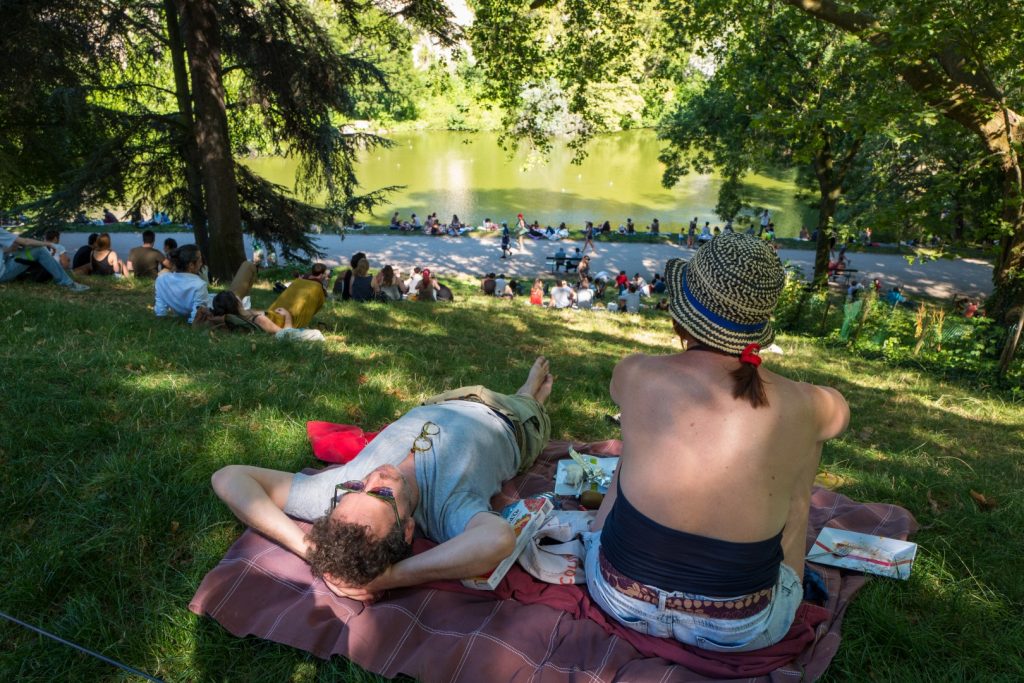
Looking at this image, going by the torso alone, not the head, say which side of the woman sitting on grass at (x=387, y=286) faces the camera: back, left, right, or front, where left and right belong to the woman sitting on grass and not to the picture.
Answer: back

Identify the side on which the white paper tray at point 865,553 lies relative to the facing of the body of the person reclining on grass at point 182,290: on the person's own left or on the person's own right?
on the person's own right

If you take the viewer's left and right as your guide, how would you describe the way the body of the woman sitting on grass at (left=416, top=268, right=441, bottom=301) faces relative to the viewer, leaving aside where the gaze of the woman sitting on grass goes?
facing away from the viewer

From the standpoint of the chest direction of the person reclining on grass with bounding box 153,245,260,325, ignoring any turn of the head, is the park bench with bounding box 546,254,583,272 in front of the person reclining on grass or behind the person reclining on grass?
in front

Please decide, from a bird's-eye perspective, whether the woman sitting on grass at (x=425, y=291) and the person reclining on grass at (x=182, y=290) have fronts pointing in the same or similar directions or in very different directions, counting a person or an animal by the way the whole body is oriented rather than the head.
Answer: same or similar directions

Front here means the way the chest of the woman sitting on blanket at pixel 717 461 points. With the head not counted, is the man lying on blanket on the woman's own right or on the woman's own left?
on the woman's own left

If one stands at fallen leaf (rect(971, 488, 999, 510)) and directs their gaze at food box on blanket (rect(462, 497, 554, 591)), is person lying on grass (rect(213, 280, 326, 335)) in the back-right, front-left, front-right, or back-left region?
front-right

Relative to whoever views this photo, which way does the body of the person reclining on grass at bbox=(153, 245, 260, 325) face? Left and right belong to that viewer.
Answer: facing away from the viewer and to the right of the viewer

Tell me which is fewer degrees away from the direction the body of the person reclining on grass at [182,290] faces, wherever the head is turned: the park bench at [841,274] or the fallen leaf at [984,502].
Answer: the park bench

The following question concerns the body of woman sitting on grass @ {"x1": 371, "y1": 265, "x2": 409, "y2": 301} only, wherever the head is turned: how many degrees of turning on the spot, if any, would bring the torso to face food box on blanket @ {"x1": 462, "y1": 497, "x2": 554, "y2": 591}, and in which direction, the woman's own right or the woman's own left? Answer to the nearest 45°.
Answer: approximately 180°

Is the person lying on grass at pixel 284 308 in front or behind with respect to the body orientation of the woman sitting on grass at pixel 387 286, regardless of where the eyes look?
behind

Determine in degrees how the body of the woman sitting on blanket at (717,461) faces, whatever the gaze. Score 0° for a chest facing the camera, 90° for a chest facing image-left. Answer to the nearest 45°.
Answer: approximately 180°

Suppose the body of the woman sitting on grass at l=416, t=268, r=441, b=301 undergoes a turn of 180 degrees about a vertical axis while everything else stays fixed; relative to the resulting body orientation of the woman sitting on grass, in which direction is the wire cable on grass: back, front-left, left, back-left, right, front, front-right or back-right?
front

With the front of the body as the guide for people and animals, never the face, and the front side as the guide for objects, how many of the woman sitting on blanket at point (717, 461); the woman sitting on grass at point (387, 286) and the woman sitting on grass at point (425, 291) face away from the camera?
3

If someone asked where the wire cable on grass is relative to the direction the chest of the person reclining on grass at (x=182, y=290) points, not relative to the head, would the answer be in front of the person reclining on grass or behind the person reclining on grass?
behind

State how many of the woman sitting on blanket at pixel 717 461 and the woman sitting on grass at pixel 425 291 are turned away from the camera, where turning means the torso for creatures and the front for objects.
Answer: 2

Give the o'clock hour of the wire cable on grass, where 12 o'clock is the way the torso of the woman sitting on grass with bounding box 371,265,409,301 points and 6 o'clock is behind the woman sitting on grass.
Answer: The wire cable on grass is roughly at 6 o'clock from the woman sitting on grass.

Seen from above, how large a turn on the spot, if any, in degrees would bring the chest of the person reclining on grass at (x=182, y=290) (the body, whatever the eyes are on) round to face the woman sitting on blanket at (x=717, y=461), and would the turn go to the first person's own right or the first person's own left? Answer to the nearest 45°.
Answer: approximately 135° to the first person's own right

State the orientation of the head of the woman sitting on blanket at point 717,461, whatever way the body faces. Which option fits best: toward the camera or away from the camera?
away from the camera

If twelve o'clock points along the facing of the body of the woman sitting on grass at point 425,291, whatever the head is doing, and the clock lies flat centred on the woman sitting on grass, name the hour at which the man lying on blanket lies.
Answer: The man lying on blanket is roughly at 6 o'clock from the woman sitting on grass.
